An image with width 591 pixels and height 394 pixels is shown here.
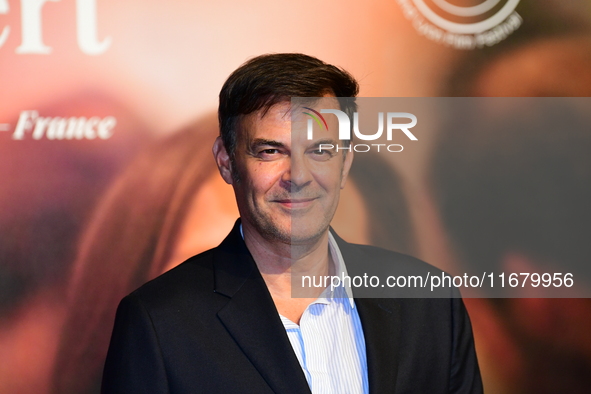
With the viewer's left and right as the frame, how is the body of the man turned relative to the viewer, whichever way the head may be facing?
facing the viewer and to the right of the viewer
